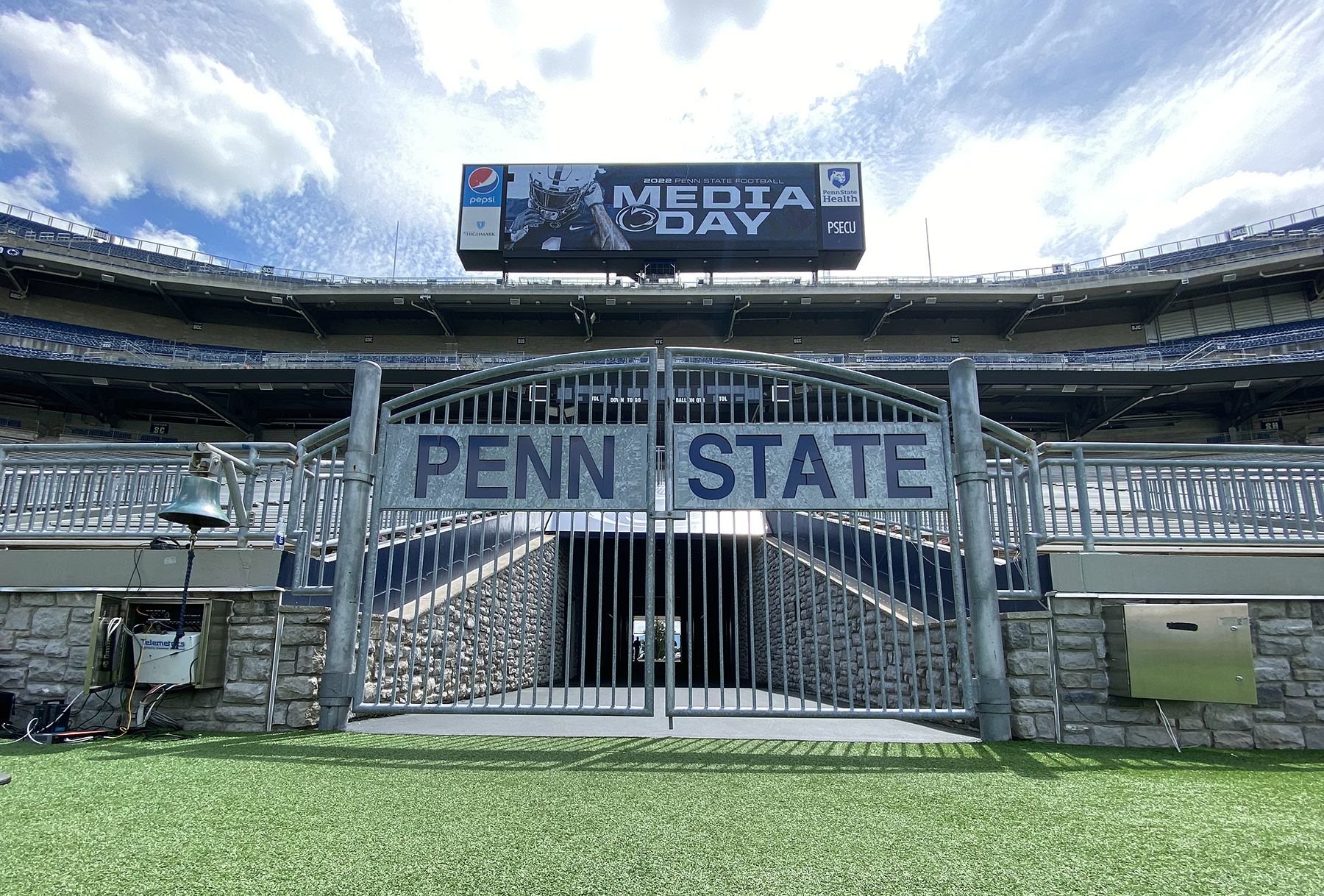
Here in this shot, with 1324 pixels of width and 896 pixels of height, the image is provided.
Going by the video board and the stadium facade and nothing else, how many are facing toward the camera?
2

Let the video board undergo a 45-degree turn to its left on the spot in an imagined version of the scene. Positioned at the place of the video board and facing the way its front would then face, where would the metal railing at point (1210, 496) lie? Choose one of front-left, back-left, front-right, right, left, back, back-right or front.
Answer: front-right

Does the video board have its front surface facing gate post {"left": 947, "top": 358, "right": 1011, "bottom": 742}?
yes

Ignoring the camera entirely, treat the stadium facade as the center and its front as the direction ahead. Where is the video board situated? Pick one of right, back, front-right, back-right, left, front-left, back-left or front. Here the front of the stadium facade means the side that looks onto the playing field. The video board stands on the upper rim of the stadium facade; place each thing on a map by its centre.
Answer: back

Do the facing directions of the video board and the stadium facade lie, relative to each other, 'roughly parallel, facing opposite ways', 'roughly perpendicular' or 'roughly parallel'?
roughly parallel

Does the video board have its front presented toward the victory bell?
yes

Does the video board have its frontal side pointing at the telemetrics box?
yes

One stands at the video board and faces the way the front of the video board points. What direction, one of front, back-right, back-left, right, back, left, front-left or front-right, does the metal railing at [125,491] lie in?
front

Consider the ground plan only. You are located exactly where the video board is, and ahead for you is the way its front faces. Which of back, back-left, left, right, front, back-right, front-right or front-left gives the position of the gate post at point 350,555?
front

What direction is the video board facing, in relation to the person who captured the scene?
facing the viewer

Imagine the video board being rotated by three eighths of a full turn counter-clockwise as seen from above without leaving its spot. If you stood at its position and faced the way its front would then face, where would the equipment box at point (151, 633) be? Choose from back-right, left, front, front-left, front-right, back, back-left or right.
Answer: back-right

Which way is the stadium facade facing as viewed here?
toward the camera

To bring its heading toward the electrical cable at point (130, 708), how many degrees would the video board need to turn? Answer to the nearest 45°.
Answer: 0° — it already faces it
